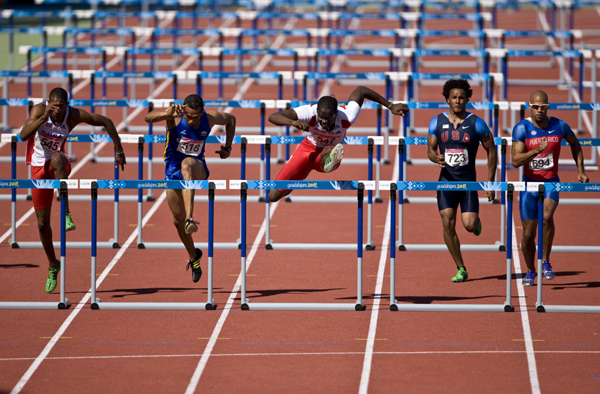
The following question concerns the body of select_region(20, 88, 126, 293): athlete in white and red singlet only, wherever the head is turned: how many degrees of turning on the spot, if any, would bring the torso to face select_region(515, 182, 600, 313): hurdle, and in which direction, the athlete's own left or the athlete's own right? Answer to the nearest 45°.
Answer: approximately 45° to the athlete's own left

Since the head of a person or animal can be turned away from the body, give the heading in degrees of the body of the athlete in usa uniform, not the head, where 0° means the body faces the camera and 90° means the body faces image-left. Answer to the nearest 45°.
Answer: approximately 0°

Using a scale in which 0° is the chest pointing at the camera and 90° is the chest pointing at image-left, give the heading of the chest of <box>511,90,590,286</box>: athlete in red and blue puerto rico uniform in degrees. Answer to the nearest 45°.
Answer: approximately 0°

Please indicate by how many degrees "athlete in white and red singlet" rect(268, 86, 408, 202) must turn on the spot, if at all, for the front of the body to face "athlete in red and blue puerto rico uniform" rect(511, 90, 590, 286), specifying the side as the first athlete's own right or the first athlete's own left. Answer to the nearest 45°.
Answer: approximately 90° to the first athlete's own left

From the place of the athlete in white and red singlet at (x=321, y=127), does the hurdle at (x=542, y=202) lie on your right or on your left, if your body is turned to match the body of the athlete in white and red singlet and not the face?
on your left

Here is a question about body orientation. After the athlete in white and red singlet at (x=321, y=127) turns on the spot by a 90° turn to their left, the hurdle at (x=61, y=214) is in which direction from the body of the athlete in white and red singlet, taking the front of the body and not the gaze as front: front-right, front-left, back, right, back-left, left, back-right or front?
back
